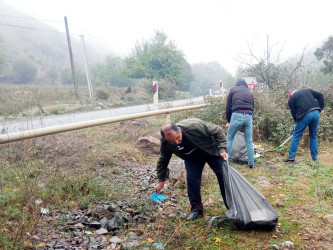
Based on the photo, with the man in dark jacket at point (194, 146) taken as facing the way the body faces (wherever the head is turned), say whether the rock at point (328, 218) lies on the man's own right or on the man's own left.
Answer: on the man's own left

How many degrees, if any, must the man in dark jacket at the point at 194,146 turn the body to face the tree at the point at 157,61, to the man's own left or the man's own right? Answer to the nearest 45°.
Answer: approximately 135° to the man's own right

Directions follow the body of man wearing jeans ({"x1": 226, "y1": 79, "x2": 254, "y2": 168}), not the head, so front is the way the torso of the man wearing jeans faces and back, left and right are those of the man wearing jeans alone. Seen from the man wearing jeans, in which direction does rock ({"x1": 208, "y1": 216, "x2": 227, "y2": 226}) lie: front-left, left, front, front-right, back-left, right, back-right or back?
back

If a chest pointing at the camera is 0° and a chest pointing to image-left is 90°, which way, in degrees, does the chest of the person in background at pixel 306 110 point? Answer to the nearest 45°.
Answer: approximately 135°

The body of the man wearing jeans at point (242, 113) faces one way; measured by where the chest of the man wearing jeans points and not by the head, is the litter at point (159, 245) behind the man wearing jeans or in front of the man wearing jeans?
behind

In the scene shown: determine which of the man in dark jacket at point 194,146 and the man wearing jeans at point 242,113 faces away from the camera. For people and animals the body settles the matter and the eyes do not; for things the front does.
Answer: the man wearing jeans

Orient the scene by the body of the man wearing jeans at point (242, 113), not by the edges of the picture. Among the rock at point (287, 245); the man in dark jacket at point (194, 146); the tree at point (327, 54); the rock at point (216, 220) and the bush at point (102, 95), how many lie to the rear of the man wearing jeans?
3

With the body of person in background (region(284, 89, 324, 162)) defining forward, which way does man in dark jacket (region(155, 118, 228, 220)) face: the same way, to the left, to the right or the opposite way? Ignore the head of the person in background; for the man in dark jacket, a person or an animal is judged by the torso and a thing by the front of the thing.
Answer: to the left

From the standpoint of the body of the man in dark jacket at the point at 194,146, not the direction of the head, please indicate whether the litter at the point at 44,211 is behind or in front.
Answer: in front

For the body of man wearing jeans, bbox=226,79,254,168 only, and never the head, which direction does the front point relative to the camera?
away from the camera

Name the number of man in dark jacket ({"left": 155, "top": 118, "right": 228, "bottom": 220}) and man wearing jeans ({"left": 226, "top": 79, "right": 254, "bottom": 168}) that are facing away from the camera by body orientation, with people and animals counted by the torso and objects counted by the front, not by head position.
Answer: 1

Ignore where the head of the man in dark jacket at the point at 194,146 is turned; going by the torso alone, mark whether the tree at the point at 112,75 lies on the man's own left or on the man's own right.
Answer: on the man's own right

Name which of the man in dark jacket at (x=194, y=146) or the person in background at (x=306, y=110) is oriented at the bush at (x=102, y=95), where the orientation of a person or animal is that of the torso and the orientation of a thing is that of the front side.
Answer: the person in background

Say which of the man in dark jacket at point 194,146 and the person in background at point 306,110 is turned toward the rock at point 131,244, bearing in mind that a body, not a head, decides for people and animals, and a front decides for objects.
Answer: the man in dark jacket
